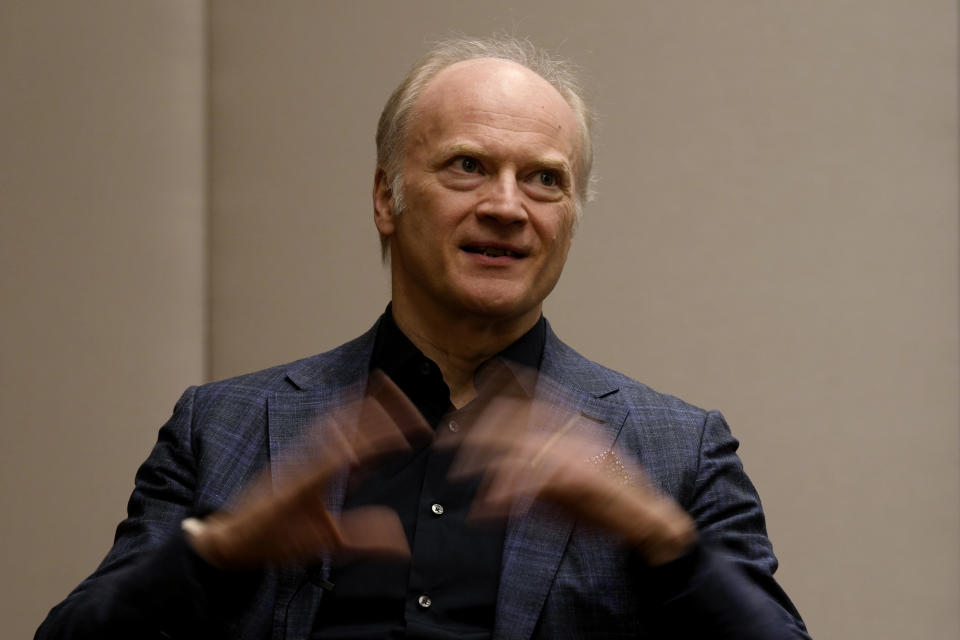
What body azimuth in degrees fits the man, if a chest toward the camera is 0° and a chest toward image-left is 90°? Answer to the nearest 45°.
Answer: approximately 0°
